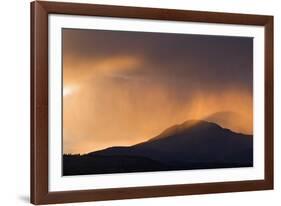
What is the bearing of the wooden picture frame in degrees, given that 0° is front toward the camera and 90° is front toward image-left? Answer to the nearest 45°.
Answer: approximately 315°
